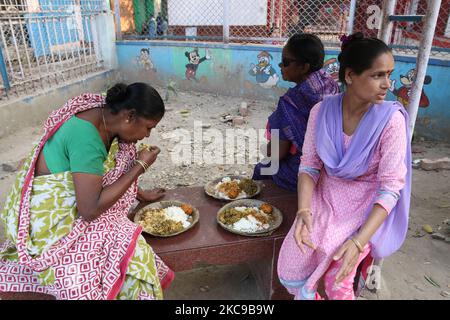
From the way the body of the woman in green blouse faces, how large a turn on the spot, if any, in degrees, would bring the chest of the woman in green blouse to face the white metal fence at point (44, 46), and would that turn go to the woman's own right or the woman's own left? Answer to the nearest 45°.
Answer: approximately 90° to the woman's own left

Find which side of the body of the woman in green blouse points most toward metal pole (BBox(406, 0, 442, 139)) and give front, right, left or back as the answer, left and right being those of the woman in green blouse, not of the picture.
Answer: front

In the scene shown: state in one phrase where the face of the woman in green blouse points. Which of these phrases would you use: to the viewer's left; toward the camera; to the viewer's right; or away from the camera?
to the viewer's right

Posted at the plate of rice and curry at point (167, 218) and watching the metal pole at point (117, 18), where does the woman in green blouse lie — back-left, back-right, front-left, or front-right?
back-left

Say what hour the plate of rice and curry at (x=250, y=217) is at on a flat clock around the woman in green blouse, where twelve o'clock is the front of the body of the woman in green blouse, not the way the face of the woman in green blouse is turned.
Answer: The plate of rice and curry is roughly at 12 o'clock from the woman in green blouse.

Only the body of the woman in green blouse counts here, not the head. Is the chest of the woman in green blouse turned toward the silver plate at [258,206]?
yes

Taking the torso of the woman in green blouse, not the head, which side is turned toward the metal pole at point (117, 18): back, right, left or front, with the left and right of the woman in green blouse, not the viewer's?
left

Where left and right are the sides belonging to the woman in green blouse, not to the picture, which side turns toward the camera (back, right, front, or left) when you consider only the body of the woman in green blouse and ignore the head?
right

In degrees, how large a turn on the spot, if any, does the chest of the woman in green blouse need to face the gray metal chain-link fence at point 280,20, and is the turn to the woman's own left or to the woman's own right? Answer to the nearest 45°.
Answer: approximately 45° to the woman's own left

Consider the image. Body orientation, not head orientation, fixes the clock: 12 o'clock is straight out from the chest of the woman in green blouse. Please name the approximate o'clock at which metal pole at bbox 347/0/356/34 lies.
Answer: The metal pole is roughly at 11 o'clock from the woman in green blouse.

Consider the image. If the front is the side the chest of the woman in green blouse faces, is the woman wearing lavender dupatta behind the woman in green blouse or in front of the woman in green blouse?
in front

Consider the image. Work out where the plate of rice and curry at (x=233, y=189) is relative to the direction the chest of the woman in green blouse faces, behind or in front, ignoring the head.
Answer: in front
